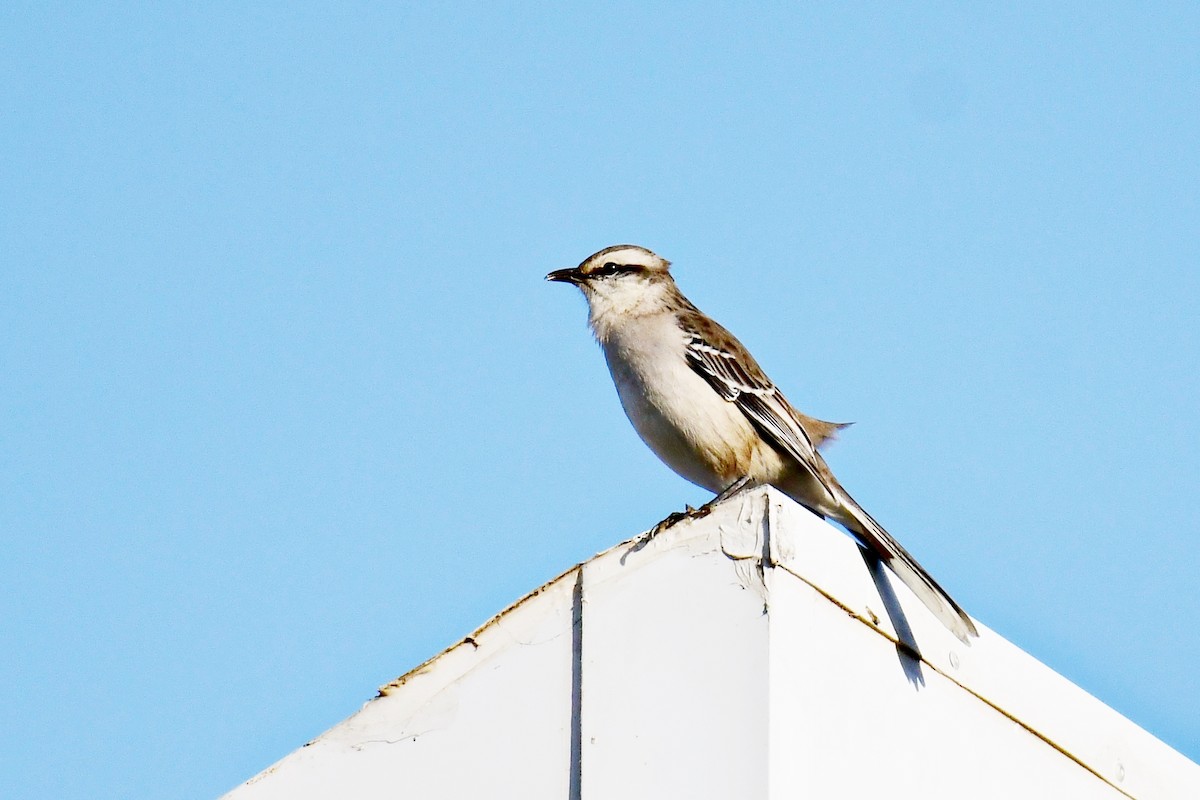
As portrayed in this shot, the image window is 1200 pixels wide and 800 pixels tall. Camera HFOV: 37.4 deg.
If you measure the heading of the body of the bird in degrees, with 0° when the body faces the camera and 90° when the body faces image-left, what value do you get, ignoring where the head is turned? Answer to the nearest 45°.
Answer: approximately 90°
